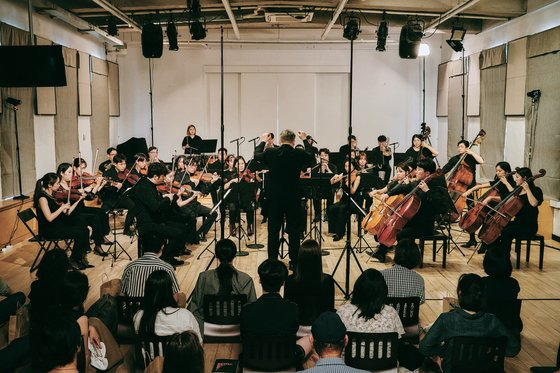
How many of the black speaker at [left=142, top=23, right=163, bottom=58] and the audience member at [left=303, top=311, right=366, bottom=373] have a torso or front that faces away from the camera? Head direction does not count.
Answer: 1

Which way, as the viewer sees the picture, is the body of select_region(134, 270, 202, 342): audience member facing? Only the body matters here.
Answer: away from the camera

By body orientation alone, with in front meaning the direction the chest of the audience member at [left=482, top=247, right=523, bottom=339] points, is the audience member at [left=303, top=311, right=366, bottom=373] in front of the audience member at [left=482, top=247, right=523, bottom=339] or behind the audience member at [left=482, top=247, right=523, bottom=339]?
behind

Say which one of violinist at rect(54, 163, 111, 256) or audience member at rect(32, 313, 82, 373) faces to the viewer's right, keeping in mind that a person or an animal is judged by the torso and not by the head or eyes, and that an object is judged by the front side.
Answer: the violinist

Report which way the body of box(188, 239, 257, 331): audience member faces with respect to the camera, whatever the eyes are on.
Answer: away from the camera

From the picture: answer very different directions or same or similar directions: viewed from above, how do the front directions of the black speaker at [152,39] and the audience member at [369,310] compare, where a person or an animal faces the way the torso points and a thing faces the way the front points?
very different directions

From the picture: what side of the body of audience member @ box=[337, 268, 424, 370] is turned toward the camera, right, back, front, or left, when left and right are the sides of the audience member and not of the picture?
back

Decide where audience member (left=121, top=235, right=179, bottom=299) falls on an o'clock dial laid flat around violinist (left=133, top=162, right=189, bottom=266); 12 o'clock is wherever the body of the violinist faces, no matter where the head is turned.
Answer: The audience member is roughly at 3 o'clock from the violinist.

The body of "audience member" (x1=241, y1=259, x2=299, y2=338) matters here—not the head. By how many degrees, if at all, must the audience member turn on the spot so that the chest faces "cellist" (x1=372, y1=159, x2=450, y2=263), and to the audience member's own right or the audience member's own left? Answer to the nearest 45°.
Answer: approximately 45° to the audience member's own right

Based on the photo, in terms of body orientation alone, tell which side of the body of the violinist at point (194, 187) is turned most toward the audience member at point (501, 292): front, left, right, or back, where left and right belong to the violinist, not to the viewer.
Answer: front

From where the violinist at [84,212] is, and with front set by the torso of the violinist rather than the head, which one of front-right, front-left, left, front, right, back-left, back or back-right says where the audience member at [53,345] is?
right

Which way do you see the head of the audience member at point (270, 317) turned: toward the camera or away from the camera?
away from the camera

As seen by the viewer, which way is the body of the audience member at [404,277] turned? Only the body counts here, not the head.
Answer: away from the camera

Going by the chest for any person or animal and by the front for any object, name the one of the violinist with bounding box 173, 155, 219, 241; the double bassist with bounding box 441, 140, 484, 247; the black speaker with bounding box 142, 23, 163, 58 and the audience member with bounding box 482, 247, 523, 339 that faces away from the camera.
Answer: the audience member

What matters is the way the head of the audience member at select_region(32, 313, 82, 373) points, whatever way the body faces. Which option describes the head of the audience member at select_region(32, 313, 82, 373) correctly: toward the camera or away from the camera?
away from the camera
